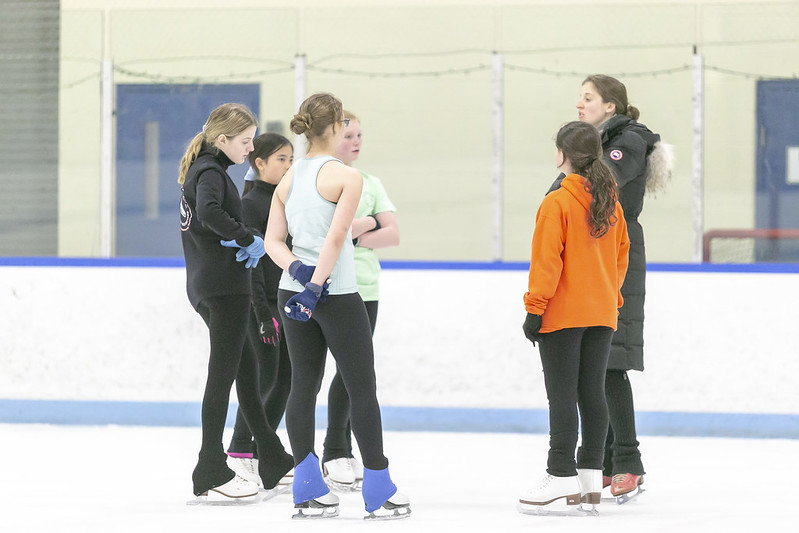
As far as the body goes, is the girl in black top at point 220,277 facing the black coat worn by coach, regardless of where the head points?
yes

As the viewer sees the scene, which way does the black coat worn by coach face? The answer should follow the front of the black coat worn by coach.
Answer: to the viewer's left

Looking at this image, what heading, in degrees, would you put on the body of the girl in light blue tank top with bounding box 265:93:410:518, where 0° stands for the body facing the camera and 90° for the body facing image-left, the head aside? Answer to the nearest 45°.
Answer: approximately 225°

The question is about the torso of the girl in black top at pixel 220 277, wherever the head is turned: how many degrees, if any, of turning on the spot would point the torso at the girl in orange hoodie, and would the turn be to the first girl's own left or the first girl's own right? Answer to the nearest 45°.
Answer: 0° — they already face them

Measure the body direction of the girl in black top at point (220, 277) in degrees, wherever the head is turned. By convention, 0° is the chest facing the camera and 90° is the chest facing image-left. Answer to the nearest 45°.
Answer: approximately 270°

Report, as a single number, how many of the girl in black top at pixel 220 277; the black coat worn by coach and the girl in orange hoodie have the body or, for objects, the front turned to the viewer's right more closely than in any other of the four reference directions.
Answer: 1

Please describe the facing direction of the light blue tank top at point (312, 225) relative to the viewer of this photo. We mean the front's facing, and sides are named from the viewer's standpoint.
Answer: facing away from the viewer and to the right of the viewer

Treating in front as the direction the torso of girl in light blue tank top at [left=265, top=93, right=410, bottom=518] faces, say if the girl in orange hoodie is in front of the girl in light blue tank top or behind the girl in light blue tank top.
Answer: in front

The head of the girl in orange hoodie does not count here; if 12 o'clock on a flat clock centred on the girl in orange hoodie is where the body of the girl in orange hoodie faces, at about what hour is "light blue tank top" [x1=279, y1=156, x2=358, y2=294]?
The light blue tank top is roughly at 10 o'clock from the girl in orange hoodie.

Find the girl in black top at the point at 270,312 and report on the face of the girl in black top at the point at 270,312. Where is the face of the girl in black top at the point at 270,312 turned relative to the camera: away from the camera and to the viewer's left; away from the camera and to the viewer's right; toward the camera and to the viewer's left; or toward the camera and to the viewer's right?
toward the camera and to the viewer's right

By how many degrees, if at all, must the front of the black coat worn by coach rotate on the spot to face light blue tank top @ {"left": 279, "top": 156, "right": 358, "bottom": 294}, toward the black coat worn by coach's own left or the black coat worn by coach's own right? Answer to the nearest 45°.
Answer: approximately 45° to the black coat worn by coach's own left

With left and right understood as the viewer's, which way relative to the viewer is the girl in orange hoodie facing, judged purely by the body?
facing away from the viewer and to the left of the viewer

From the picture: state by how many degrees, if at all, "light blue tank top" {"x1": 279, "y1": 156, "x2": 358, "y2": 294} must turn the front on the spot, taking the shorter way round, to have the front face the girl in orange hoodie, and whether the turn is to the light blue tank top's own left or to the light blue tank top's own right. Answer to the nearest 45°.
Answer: approximately 45° to the light blue tank top's own right

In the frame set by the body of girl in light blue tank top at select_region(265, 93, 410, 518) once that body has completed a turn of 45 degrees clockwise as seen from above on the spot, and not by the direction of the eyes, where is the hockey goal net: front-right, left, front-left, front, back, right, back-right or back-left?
front-left

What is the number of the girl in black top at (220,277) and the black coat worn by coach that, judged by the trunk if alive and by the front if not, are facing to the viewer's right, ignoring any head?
1

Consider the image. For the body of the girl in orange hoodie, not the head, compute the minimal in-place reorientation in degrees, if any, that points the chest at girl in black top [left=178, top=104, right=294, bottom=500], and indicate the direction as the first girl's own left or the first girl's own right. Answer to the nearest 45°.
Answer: approximately 45° to the first girl's own left

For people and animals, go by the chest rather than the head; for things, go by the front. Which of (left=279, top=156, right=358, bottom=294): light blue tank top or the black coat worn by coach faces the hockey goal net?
the light blue tank top
